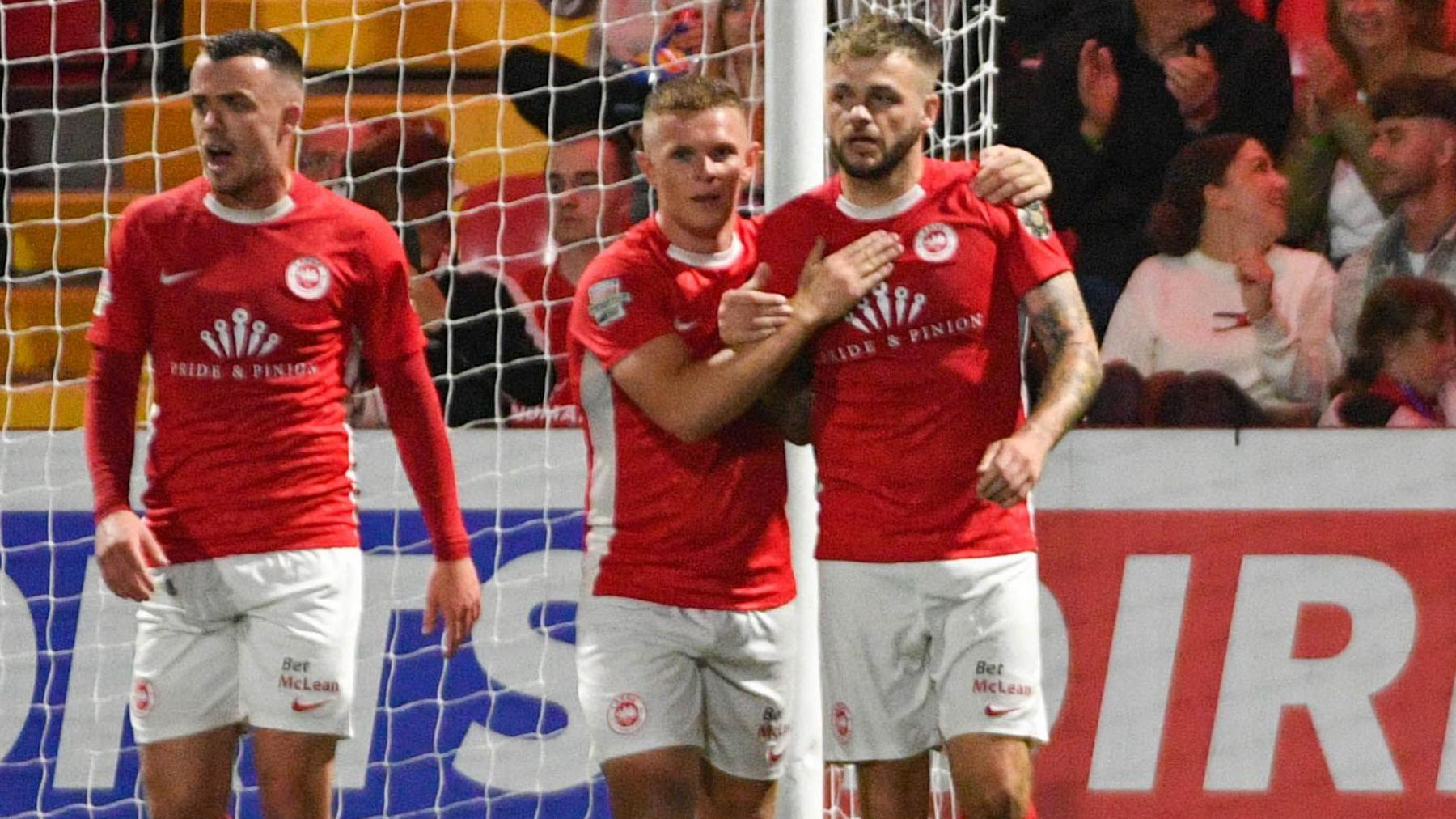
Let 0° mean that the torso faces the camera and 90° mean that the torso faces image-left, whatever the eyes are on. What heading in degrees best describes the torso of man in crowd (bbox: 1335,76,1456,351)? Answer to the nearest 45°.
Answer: approximately 45°

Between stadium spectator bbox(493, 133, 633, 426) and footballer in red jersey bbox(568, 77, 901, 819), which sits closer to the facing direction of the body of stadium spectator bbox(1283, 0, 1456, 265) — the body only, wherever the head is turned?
the footballer in red jersey

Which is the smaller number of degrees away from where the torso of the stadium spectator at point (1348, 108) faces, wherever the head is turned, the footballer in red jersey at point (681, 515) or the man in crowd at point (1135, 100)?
the footballer in red jersey

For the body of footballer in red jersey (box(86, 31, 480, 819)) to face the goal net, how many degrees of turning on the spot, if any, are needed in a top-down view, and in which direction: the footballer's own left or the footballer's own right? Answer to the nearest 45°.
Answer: approximately 180°

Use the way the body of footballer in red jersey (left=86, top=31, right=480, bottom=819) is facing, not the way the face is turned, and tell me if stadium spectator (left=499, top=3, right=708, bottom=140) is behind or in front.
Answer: behind

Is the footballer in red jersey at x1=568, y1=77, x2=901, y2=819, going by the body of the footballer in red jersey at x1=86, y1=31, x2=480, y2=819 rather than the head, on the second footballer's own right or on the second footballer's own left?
on the second footballer's own left

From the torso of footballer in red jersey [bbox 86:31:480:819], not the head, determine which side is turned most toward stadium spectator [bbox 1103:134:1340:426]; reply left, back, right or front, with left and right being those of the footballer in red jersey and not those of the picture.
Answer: back

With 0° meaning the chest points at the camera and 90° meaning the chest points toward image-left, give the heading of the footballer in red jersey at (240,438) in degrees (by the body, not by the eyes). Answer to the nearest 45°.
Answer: approximately 0°
